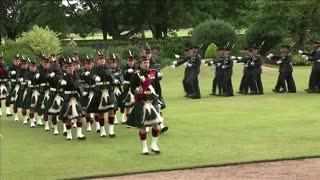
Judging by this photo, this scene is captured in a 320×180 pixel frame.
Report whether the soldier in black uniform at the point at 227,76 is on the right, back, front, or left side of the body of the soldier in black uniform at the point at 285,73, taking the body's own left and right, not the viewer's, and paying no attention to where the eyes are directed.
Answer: front

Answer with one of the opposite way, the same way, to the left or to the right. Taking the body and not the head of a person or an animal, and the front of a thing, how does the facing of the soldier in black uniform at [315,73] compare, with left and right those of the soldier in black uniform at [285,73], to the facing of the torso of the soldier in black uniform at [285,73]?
the same way

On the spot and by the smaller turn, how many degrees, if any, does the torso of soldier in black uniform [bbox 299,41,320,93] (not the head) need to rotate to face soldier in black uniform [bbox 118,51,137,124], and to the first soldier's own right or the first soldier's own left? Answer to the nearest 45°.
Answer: approximately 45° to the first soldier's own left

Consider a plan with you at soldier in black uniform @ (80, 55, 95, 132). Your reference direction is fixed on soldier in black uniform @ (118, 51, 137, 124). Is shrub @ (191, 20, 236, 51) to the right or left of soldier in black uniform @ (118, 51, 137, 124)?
left

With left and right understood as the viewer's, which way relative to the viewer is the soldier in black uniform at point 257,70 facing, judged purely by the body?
facing to the left of the viewer

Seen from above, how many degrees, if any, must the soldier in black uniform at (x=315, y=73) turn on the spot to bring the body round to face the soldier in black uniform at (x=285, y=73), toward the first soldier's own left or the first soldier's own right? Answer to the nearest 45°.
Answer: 0° — they already face them

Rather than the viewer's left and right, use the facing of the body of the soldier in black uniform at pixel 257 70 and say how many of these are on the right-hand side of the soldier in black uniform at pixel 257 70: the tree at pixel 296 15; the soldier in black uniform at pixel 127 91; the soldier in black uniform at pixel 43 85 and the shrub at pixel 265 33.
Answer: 2

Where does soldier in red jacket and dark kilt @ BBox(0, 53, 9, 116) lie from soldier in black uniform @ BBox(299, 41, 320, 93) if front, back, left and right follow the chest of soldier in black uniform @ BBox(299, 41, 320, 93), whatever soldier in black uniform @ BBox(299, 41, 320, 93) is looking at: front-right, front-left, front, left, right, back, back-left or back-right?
front-left

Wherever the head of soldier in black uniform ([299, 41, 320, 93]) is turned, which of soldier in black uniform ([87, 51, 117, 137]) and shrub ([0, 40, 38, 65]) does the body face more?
the shrub

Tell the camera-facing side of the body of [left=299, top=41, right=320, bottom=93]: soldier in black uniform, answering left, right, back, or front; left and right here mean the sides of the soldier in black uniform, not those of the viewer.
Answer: left

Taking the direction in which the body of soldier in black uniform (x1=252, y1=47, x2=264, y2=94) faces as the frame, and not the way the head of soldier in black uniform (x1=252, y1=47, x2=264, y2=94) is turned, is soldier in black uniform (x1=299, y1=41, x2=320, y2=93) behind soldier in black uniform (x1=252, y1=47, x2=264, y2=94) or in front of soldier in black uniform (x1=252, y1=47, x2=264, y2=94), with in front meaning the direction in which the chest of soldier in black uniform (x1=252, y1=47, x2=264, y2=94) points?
behind
